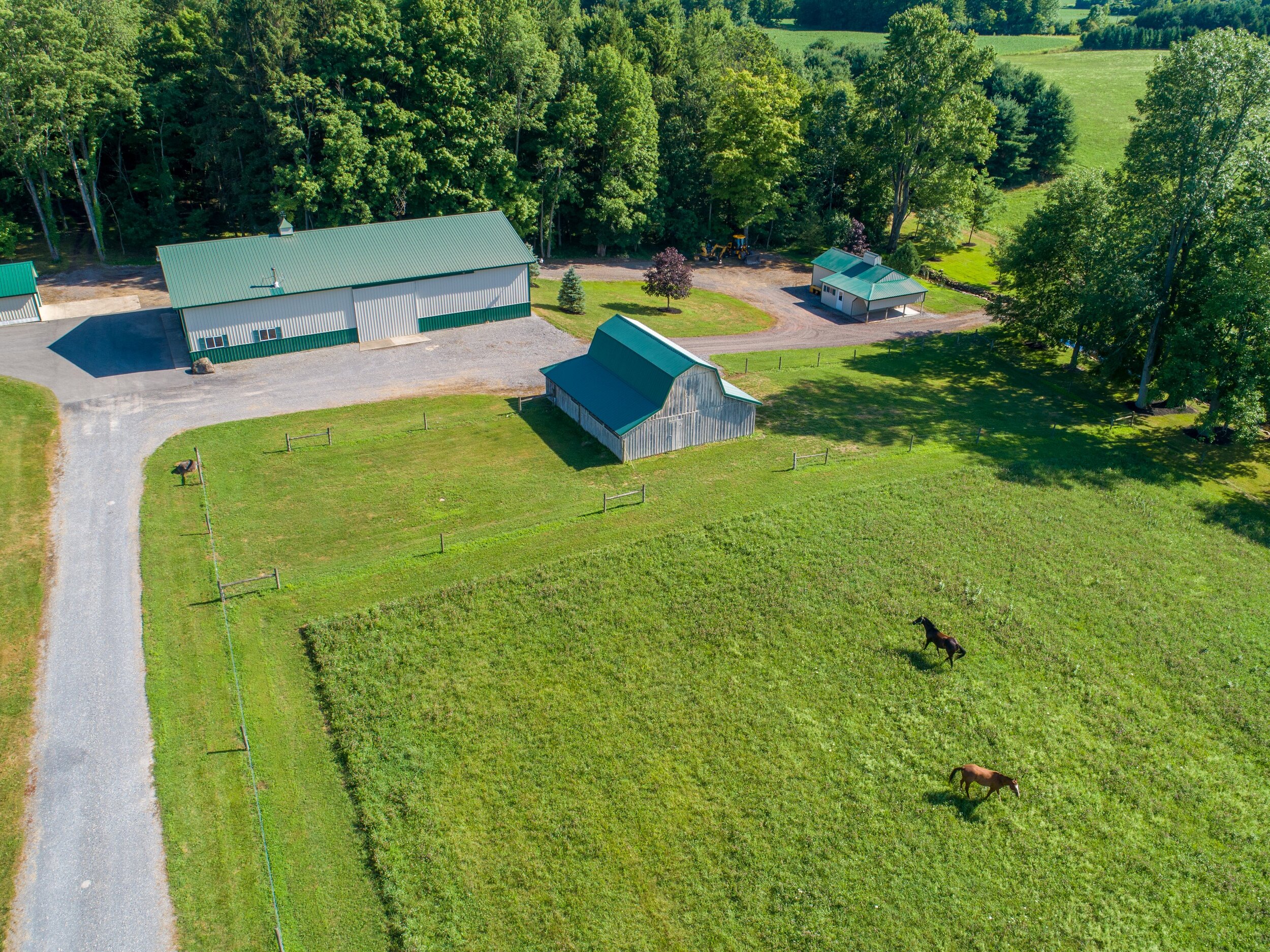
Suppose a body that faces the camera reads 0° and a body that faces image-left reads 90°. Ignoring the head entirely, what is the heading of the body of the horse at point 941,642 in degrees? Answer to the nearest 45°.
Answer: approximately 135°

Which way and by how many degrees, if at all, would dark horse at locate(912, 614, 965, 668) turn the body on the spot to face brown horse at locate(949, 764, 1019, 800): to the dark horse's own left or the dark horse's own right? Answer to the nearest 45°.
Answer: approximately 135° to the dark horse's own left

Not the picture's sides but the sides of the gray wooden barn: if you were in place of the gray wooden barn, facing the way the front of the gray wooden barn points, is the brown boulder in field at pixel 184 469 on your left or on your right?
on your right

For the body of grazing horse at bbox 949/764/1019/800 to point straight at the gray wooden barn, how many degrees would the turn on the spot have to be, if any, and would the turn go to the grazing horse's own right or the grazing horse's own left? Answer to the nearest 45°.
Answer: approximately 135° to the grazing horse's own left

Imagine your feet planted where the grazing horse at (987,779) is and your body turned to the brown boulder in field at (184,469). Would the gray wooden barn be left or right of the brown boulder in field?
right

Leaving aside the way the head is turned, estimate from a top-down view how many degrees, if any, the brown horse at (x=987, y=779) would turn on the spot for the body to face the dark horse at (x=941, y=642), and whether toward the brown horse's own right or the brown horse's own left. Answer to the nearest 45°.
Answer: approximately 90° to the brown horse's own left

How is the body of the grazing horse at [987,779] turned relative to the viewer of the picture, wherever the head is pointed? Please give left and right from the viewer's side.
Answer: facing to the right of the viewer

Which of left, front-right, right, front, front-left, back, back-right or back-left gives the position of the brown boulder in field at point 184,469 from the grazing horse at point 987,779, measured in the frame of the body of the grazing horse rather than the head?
back

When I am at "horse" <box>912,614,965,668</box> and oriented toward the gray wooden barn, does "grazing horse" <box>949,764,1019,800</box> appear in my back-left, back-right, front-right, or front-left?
back-left

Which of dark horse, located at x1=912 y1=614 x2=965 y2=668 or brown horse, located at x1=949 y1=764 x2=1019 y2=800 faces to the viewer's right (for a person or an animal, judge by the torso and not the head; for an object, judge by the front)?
brown horse, located at x1=949 y1=764 x2=1019 y2=800
